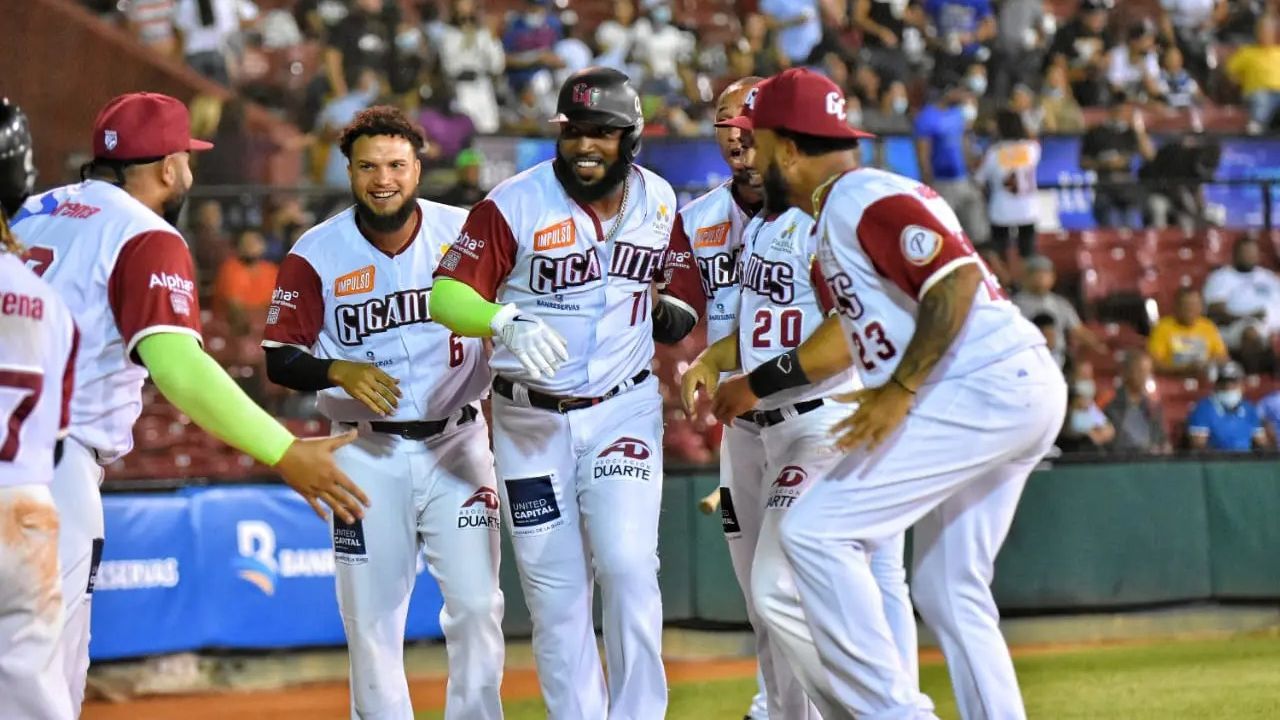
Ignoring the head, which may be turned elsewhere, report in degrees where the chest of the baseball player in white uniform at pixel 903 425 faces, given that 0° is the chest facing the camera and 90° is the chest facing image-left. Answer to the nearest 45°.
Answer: approximately 90°

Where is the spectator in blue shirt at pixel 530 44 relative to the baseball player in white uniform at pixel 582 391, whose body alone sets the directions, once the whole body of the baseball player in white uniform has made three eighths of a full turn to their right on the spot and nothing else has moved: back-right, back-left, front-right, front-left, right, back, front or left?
front-right

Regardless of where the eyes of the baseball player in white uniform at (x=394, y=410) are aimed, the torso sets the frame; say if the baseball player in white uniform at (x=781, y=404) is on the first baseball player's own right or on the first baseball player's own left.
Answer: on the first baseball player's own left

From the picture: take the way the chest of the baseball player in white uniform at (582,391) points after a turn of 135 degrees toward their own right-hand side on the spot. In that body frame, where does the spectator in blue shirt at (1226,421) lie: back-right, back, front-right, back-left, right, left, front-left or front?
right

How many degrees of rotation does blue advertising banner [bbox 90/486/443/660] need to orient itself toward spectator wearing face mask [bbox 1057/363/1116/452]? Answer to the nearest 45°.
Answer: approximately 90° to its left

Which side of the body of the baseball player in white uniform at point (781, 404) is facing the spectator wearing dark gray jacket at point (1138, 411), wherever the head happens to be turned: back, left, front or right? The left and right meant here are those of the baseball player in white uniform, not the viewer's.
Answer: back
